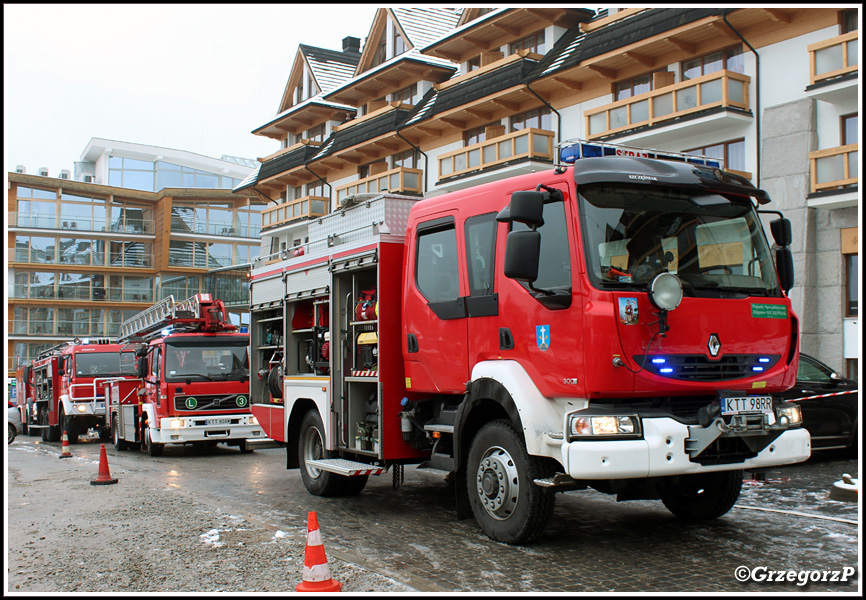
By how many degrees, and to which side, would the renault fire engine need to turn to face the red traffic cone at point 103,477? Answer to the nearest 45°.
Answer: approximately 180°

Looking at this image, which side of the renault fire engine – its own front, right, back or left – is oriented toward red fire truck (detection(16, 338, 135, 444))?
back

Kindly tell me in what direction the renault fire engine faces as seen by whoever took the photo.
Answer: facing the viewer and to the right of the viewer
